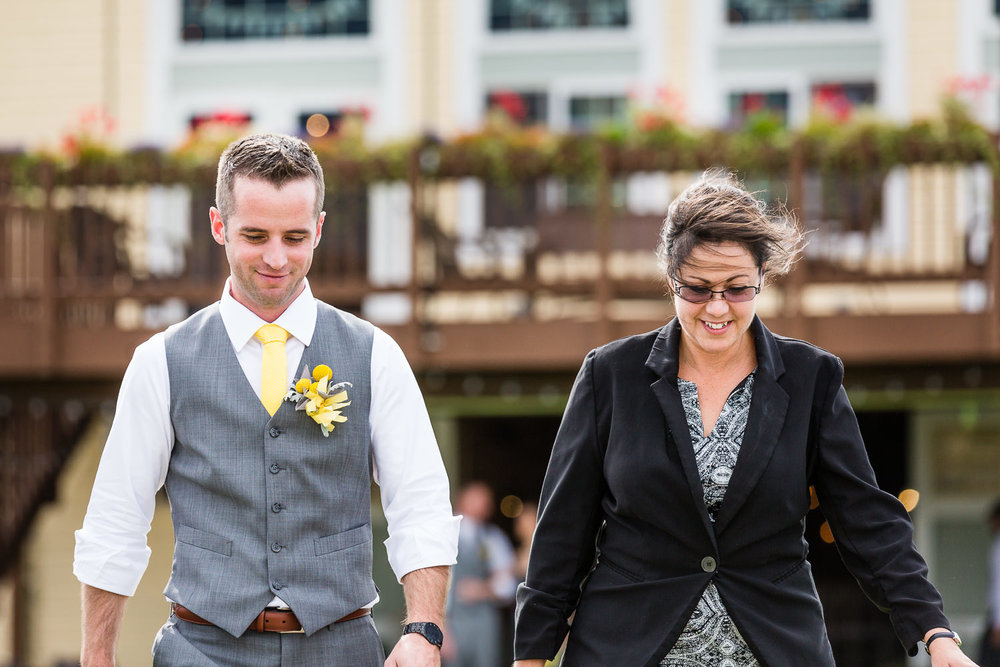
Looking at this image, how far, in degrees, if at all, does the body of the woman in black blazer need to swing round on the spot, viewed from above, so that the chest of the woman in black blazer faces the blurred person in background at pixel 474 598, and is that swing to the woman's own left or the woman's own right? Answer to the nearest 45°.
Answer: approximately 180°

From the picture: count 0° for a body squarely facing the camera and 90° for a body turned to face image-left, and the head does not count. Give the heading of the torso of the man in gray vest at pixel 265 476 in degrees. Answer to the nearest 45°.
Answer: approximately 0°

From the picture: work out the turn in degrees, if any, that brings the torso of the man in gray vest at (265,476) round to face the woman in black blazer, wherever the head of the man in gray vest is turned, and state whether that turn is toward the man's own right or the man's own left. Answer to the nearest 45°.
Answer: approximately 90° to the man's own left

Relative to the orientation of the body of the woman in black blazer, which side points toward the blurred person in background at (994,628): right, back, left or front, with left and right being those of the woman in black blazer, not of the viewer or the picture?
back

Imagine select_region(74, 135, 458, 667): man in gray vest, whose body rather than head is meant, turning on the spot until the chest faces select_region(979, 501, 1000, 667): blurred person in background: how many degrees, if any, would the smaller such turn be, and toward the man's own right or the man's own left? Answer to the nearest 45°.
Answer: approximately 135° to the man's own left

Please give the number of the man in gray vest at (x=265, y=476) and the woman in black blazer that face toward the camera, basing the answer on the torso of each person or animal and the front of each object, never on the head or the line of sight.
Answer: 2
